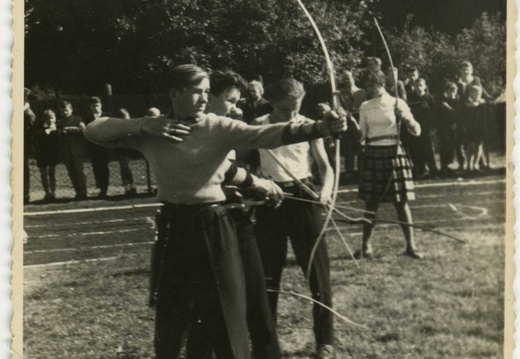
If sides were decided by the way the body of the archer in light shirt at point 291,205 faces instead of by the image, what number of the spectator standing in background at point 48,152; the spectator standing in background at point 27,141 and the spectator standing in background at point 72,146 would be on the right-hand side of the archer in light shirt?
3

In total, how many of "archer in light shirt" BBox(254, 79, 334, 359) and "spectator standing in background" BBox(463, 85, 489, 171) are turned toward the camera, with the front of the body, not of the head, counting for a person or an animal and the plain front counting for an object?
2

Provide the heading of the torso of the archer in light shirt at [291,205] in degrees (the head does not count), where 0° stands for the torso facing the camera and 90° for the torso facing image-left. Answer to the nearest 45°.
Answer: approximately 0°
